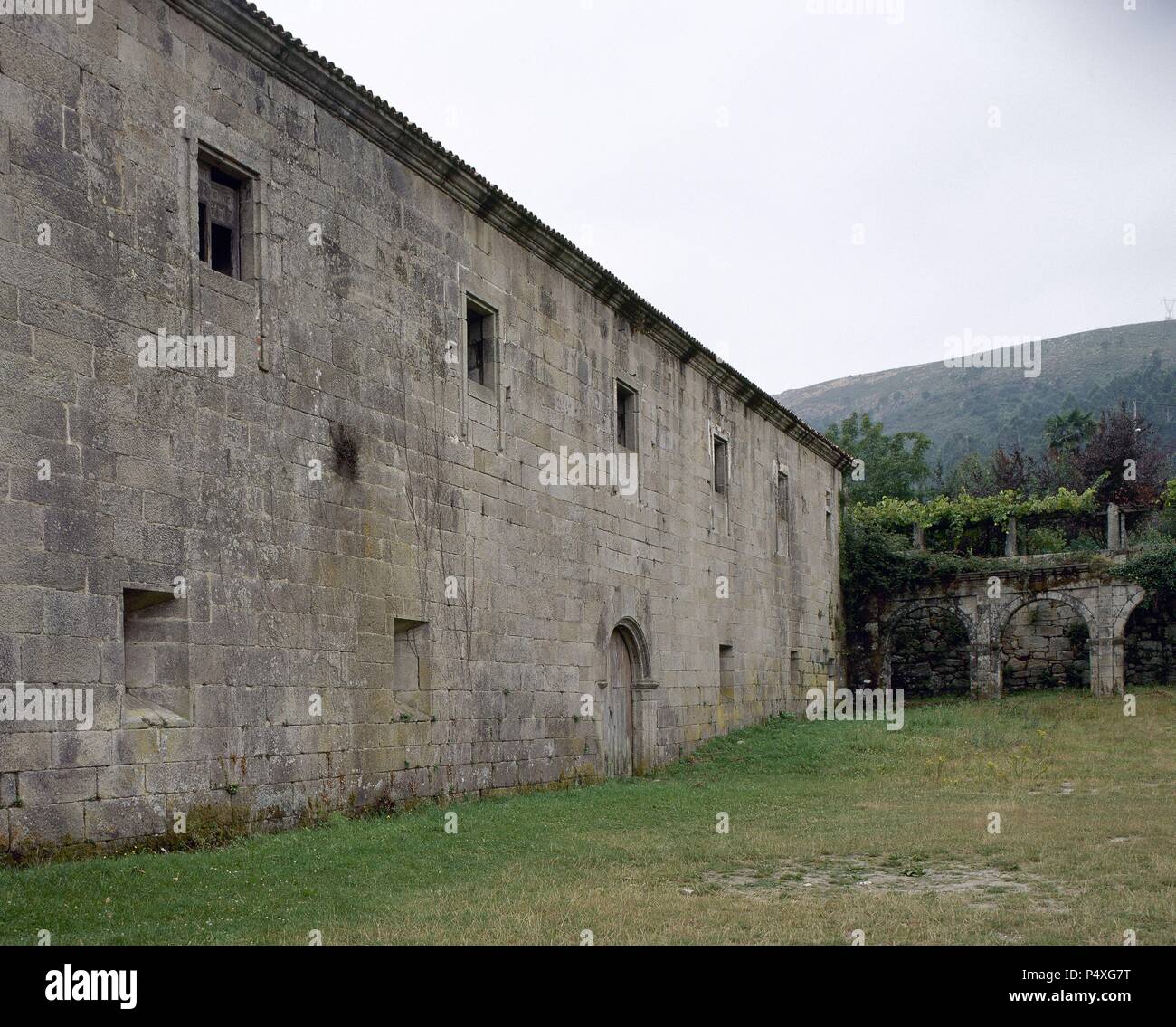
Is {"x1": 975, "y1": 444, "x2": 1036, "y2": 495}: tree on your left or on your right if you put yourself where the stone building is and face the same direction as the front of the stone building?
on your left

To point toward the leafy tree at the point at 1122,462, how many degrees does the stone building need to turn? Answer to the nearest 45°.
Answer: approximately 90° to its left

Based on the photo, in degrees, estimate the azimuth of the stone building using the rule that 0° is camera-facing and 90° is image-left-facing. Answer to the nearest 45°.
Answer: approximately 315°

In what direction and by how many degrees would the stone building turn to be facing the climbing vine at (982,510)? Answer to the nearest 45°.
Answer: approximately 90° to its left
